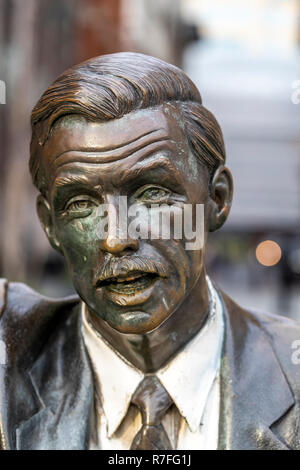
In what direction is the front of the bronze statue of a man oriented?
toward the camera
